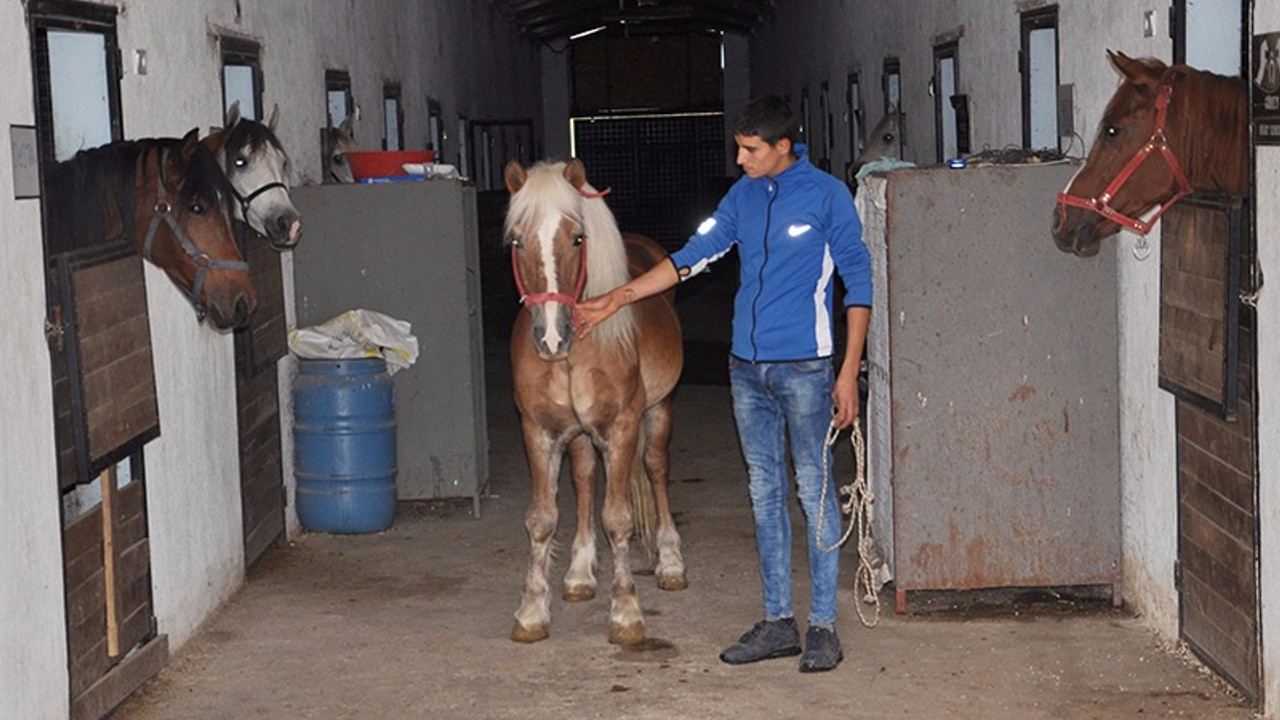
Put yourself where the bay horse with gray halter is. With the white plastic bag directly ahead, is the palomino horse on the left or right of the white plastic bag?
right

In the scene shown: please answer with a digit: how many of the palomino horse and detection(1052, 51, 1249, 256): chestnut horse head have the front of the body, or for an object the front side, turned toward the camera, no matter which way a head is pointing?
1

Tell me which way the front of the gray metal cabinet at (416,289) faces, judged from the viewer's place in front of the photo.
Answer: facing to the right of the viewer

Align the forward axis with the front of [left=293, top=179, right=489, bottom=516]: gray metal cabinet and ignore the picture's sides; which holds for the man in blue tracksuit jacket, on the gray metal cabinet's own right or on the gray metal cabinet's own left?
on the gray metal cabinet's own right

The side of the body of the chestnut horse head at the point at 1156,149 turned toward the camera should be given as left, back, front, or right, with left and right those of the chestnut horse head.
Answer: left

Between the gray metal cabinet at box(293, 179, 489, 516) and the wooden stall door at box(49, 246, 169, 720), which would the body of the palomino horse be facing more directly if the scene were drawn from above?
the wooden stall door
